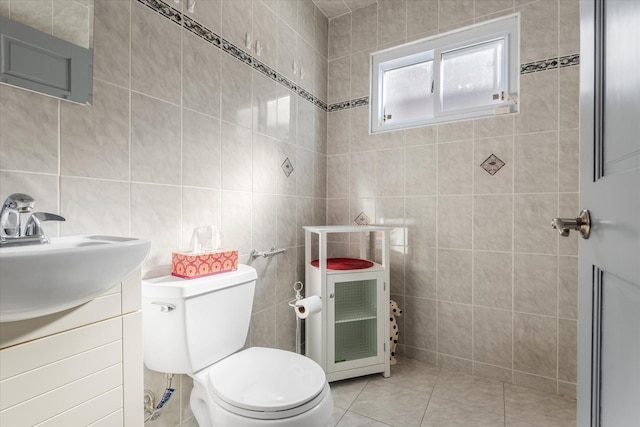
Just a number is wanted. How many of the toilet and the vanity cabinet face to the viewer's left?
0

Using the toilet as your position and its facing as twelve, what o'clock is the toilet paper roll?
The toilet paper roll is roughly at 9 o'clock from the toilet.

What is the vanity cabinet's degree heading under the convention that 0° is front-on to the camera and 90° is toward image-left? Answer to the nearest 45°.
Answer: approximately 315°

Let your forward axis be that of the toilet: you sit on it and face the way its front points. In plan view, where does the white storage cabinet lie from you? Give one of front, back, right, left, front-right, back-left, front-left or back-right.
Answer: left

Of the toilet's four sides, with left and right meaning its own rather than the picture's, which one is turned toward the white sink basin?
right

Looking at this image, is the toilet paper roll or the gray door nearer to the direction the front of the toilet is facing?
the gray door

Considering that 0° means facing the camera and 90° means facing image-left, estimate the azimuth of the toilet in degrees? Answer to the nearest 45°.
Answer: approximately 315°

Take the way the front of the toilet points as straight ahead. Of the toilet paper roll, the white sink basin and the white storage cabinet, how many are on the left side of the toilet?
2

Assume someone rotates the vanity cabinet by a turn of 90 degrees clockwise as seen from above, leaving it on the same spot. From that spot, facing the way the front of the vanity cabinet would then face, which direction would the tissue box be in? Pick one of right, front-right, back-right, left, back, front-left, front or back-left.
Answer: back

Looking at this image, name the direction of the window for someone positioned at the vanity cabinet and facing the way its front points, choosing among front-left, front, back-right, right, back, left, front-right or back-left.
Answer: front-left
